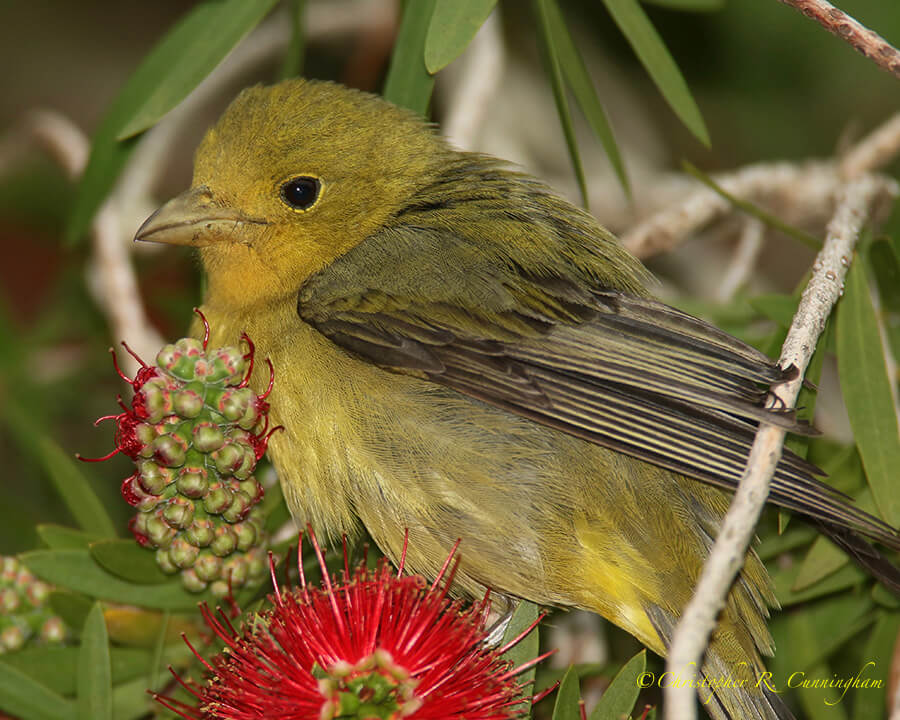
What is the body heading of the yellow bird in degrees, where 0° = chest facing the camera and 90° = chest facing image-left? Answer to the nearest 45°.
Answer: approximately 90°

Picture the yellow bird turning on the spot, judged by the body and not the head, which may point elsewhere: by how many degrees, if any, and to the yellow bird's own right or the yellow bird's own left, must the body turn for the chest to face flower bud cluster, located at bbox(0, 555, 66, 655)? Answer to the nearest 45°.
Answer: approximately 45° to the yellow bird's own right

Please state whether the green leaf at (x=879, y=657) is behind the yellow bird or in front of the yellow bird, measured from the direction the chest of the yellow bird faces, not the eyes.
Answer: behind

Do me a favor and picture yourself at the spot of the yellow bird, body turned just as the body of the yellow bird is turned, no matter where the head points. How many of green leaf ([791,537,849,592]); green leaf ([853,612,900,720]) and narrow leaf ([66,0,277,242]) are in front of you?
1

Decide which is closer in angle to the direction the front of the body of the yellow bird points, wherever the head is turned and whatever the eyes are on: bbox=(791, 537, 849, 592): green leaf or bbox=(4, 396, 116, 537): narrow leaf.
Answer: the narrow leaf

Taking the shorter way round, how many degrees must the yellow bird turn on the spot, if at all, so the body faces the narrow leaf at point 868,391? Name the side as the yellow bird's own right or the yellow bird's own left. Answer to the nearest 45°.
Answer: approximately 180°

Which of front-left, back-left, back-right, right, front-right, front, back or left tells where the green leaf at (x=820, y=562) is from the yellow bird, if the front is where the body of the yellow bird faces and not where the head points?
back

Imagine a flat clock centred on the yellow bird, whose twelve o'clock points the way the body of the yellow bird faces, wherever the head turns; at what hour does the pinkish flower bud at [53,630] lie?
The pinkish flower bud is roughly at 1 o'clock from the yellow bird.
